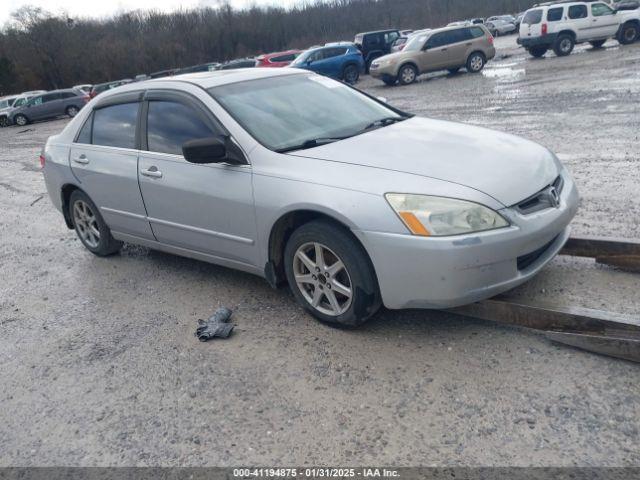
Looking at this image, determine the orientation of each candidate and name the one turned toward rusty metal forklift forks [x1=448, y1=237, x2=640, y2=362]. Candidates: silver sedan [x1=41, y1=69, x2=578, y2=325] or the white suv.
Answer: the silver sedan

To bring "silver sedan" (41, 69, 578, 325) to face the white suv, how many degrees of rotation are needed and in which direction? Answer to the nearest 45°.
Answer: approximately 90° to its left

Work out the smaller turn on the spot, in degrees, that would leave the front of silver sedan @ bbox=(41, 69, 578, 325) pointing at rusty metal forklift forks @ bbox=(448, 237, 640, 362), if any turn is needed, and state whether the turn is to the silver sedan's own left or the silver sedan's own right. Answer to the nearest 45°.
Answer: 0° — it already faces it

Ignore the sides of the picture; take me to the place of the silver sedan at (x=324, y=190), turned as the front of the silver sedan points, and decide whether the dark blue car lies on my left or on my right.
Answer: on my left

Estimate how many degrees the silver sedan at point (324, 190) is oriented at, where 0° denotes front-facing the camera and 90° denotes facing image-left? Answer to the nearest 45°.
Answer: approximately 315°

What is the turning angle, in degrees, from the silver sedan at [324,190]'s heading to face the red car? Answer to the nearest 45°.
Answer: approximately 135° to its left
